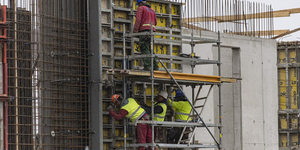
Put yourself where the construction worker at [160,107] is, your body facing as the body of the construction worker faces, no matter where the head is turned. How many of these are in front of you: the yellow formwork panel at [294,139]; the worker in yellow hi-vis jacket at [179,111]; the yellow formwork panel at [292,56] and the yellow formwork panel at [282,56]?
0

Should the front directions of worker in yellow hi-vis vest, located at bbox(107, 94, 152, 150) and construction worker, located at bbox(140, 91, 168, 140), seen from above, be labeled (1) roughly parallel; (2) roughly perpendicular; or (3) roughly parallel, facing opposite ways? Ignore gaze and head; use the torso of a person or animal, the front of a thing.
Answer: roughly parallel

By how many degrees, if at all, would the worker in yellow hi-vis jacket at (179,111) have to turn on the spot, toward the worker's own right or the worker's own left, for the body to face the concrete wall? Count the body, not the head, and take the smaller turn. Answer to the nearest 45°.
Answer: approximately 90° to the worker's own right

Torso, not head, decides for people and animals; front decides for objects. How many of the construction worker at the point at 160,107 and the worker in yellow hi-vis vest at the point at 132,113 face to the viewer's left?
2

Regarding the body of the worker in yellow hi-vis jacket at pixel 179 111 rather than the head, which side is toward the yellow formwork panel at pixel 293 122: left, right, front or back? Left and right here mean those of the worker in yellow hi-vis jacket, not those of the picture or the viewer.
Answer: right

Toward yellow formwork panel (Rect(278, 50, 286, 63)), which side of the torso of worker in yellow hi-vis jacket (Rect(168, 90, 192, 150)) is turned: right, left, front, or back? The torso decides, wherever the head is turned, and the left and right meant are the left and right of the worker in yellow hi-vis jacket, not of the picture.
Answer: right

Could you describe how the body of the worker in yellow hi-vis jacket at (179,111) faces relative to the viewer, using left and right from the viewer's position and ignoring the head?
facing away from the viewer and to the left of the viewer

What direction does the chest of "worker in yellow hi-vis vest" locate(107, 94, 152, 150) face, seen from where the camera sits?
to the viewer's left

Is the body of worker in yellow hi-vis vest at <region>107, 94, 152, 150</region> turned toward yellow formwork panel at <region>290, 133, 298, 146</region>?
no

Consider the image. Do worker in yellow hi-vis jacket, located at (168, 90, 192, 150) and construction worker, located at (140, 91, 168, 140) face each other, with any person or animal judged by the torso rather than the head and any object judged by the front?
no

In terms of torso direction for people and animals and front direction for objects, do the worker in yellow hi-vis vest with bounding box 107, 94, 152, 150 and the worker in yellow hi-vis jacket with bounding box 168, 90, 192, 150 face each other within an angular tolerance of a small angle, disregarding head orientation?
no

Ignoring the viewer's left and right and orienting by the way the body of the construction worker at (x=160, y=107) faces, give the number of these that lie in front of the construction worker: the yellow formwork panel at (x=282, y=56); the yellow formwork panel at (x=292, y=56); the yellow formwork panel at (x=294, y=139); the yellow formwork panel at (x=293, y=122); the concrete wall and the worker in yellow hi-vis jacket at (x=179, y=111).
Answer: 0

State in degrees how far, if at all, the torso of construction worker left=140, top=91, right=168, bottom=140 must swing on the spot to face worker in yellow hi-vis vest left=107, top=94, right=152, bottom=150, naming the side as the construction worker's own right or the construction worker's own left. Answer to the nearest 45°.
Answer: approximately 45° to the construction worker's own left
